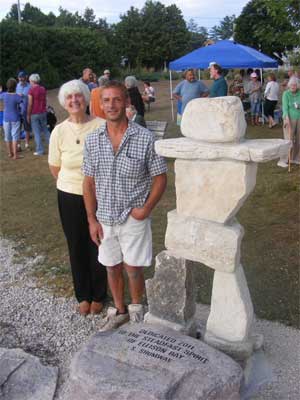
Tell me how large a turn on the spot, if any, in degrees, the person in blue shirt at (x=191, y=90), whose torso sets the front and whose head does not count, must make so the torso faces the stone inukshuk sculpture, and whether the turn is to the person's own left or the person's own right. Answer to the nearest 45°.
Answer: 0° — they already face it

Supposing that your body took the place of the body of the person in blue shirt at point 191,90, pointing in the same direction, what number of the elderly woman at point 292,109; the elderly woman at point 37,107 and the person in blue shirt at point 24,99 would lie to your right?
2

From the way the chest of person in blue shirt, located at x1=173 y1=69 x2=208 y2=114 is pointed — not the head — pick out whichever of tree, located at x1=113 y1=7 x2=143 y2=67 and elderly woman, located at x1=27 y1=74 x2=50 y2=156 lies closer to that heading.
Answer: the elderly woman

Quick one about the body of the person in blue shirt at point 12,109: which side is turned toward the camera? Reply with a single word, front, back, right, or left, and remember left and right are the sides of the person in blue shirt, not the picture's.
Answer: back

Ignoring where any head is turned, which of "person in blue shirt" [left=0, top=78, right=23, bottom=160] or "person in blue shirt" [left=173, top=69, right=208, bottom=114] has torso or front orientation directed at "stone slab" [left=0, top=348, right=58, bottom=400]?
"person in blue shirt" [left=173, top=69, right=208, bottom=114]

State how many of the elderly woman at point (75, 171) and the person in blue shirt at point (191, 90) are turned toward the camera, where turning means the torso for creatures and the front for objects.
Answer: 2

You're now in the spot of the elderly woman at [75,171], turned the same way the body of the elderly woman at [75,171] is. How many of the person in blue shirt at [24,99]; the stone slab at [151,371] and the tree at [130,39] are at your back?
2

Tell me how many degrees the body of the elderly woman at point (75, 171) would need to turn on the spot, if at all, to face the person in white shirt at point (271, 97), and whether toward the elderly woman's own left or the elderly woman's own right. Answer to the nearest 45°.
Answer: approximately 135° to the elderly woman's own left

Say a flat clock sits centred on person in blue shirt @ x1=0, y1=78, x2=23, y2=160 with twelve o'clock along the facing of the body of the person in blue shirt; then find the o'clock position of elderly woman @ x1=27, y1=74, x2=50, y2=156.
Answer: The elderly woman is roughly at 2 o'clock from the person in blue shirt.

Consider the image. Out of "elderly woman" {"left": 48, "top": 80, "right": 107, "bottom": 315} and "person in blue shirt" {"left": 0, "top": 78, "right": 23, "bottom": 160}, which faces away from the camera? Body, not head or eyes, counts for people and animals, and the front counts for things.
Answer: the person in blue shirt

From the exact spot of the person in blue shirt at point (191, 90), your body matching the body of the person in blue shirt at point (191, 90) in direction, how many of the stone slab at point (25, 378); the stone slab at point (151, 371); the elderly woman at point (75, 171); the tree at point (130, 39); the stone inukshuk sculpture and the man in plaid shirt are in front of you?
5
